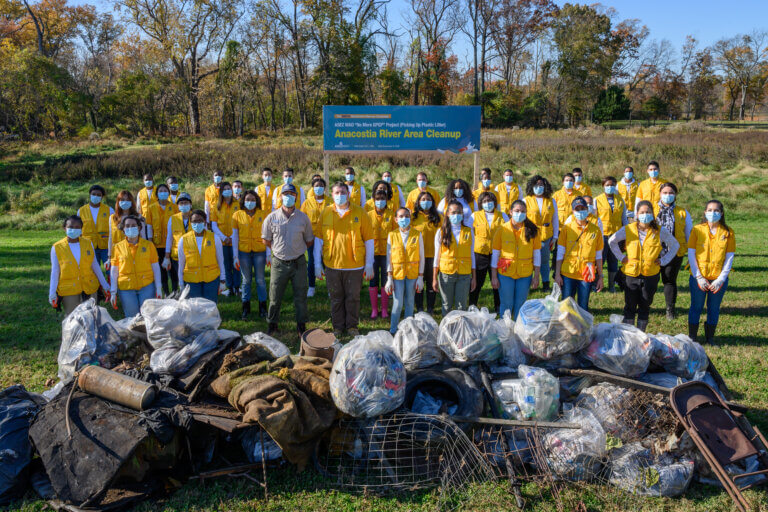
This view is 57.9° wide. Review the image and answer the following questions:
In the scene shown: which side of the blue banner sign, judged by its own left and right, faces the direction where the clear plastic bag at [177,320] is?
front

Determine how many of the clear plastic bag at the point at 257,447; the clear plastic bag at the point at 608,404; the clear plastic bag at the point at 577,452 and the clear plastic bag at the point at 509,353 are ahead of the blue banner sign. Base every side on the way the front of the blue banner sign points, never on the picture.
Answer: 4

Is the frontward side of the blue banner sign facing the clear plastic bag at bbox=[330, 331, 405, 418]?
yes

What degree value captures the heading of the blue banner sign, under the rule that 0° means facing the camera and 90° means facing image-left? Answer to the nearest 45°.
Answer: approximately 0°

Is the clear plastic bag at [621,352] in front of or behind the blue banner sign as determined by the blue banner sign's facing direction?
in front

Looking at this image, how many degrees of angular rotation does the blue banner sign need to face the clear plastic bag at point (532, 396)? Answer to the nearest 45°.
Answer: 0° — it already faces it

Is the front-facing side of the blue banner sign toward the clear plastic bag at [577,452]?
yes

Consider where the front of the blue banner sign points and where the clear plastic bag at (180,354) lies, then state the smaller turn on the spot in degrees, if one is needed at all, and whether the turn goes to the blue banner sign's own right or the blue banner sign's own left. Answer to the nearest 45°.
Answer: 0° — it already faces it

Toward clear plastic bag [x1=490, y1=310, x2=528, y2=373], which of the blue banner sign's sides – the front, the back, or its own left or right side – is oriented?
front
